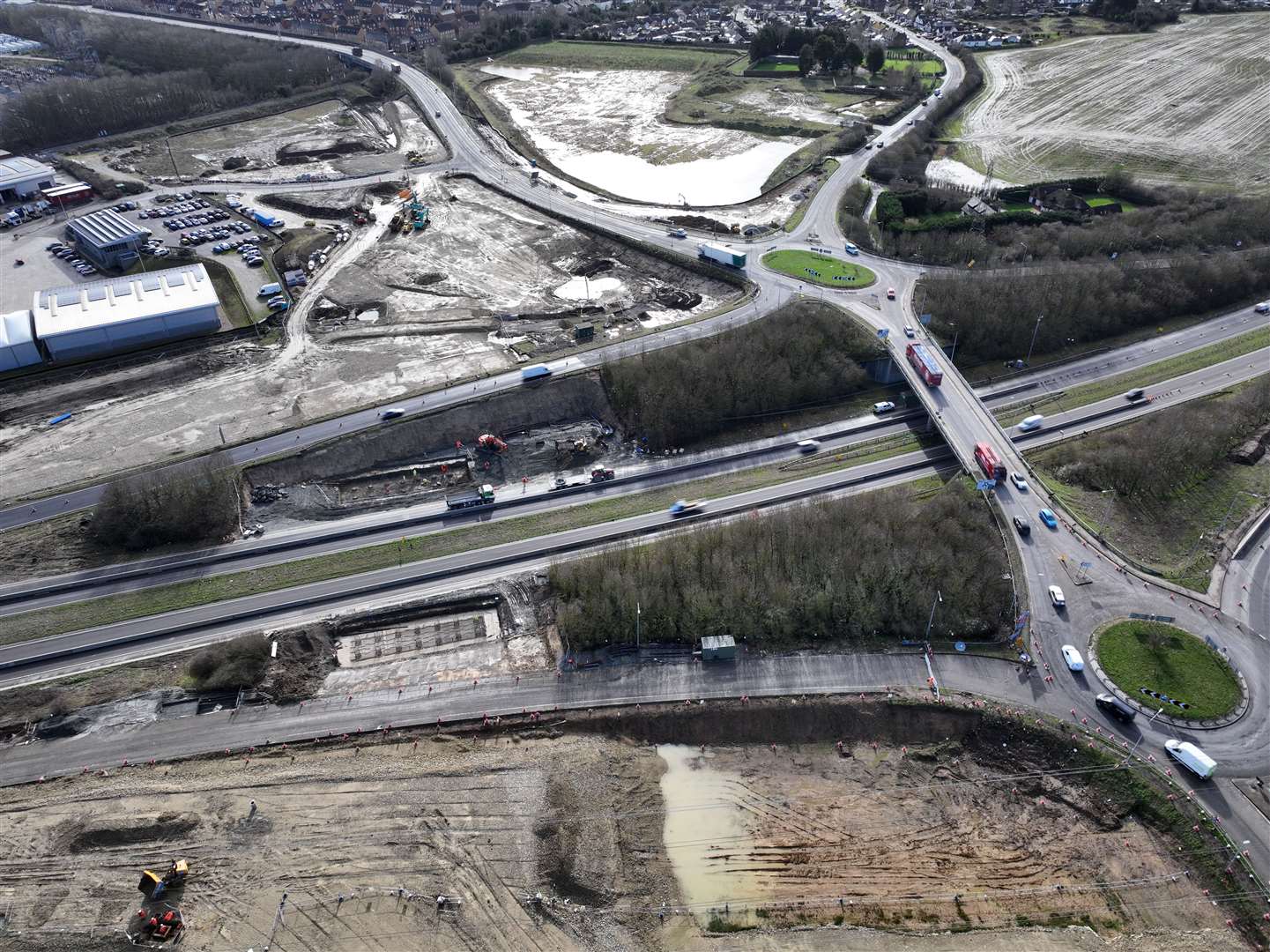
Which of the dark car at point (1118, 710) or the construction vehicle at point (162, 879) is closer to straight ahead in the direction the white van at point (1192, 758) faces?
the dark car

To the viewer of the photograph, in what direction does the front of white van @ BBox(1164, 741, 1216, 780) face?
facing away from the viewer and to the left of the viewer

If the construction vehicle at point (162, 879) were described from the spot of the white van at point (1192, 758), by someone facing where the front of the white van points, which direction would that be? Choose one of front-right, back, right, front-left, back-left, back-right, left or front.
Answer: left
